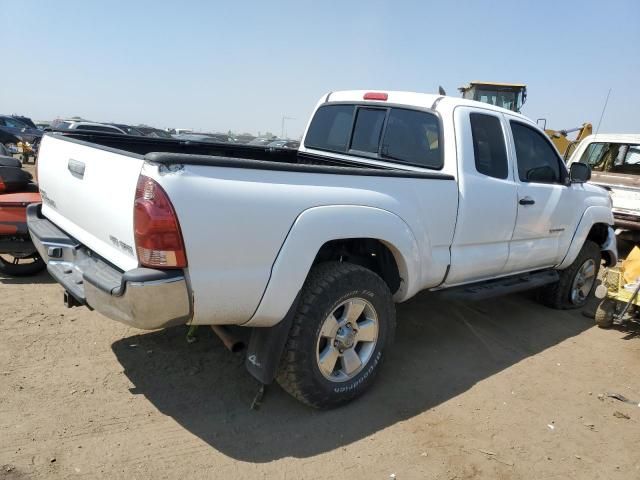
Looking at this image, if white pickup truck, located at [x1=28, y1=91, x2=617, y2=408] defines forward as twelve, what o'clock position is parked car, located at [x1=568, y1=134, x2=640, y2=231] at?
The parked car is roughly at 12 o'clock from the white pickup truck.

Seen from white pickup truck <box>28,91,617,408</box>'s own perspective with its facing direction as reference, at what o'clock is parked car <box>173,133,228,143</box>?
The parked car is roughly at 10 o'clock from the white pickup truck.

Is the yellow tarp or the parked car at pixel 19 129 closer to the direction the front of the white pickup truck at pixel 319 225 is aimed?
the yellow tarp

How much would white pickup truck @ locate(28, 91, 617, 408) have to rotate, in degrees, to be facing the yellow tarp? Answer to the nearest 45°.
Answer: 0° — it already faces it

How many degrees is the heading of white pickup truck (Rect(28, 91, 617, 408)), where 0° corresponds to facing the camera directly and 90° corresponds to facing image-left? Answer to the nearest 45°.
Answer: approximately 225°

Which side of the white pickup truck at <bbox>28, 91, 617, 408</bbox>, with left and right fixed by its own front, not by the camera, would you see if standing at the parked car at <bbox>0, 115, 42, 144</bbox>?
left

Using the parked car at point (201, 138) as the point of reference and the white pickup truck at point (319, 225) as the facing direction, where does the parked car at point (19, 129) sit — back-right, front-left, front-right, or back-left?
front-right

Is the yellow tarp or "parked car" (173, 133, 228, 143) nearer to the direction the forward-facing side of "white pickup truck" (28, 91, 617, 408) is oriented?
the yellow tarp
